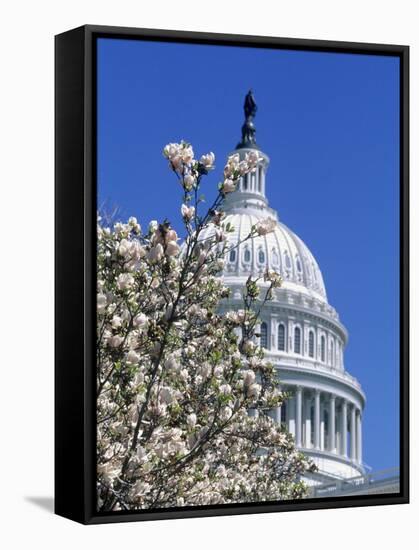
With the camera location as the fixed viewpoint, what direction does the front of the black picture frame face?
facing the viewer and to the right of the viewer
